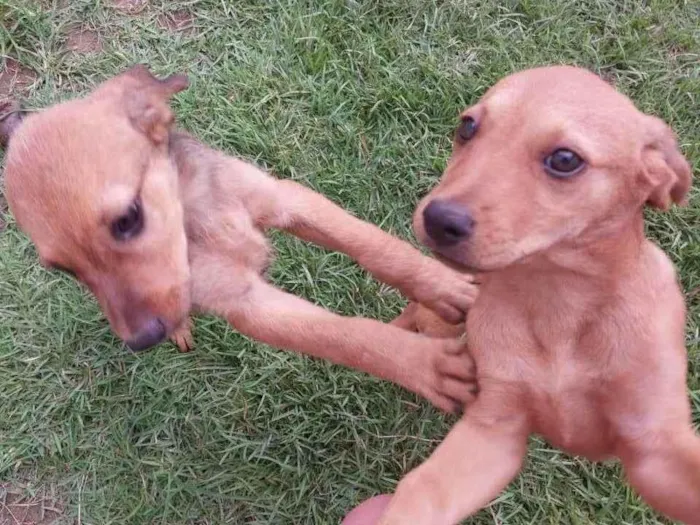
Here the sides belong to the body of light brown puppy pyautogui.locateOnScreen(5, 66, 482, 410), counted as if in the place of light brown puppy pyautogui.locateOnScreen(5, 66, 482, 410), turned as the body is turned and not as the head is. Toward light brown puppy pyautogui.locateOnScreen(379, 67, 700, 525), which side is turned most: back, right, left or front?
front

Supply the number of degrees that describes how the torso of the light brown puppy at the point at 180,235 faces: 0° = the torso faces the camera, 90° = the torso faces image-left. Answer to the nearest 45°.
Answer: approximately 315°
